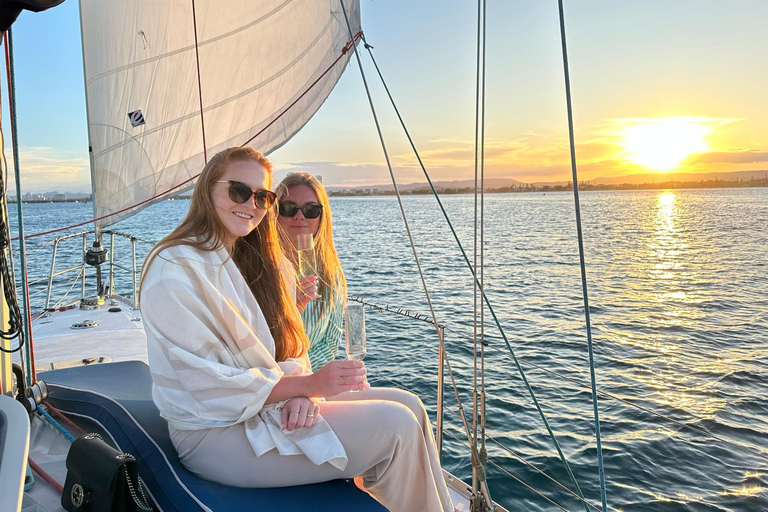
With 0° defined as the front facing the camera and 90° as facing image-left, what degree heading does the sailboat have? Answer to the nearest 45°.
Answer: approximately 180°

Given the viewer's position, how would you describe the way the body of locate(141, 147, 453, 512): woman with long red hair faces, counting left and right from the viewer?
facing to the right of the viewer

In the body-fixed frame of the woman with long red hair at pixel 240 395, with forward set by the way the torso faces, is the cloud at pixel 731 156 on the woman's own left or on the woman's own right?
on the woman's own left

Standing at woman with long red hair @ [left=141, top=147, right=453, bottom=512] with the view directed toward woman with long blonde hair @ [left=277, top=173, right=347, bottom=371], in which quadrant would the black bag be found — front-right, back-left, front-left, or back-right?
back-left

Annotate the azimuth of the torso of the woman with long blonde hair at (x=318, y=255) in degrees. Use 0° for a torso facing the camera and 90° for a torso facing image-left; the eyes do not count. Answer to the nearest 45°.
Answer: approximately 0°
